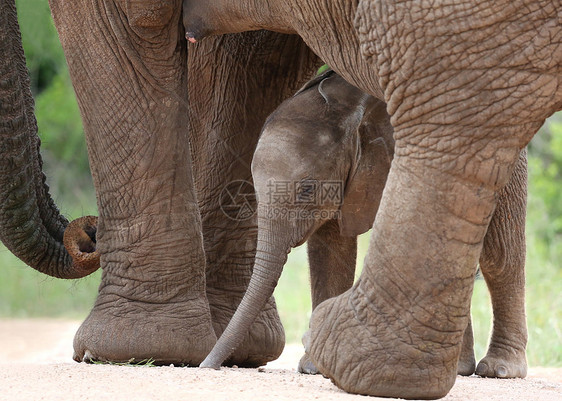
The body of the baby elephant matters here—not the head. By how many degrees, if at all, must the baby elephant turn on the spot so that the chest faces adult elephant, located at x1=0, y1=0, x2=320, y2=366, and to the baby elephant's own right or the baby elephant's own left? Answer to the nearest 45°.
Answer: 0° — it already faces it

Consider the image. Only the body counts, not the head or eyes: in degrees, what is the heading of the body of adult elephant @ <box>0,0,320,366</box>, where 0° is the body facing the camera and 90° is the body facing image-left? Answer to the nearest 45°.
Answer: approximately 90°

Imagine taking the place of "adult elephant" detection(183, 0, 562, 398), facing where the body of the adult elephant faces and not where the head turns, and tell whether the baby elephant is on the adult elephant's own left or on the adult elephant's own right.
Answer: on the adult elephant's own right

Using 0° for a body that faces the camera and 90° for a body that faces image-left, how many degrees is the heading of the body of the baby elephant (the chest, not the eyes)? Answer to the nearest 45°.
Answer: approximately 90°

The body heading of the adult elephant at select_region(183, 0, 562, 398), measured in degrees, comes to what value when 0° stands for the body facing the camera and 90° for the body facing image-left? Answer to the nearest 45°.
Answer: approximately 90°
